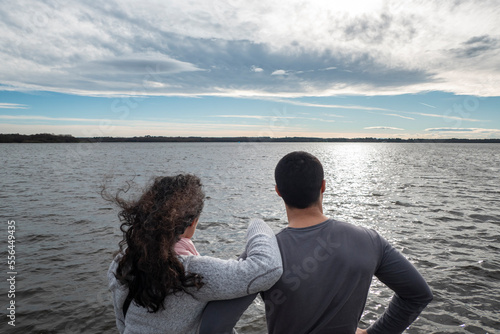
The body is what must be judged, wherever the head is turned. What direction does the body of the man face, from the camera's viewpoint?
away from the camera

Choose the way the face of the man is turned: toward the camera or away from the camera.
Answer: away from the camera

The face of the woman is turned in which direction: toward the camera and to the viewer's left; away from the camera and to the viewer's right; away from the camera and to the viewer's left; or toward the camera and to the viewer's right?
away from the camera and to the viewer's right

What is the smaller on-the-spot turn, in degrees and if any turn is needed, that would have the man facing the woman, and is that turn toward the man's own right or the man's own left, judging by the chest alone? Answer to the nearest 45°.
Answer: approximately 135° to the man's own left
